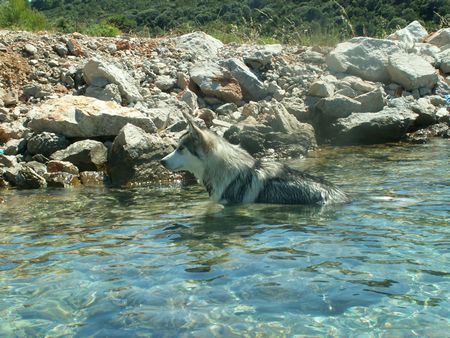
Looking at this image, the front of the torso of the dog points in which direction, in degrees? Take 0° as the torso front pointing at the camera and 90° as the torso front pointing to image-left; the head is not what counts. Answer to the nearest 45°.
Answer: approximately 90°

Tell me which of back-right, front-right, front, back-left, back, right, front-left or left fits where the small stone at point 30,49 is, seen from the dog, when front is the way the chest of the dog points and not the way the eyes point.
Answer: front-right

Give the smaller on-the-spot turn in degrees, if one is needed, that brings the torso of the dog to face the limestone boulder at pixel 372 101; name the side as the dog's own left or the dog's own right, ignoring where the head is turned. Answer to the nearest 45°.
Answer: approximately 135° to the dog's own right

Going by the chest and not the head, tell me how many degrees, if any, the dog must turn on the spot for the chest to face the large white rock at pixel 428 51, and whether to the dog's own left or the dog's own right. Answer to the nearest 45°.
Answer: approximately 135° to the dog's own right

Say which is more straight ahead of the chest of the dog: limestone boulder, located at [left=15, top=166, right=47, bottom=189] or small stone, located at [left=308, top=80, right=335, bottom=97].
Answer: the limestone boulder

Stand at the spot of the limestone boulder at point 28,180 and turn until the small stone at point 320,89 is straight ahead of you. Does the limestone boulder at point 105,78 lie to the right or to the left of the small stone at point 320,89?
left

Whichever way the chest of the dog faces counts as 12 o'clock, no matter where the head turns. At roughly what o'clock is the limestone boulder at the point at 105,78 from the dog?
The limestone boulder is roughly at 2 o'clock from the dog.

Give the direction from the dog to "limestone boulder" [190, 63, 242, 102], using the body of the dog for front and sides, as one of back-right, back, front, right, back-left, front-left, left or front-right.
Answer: right

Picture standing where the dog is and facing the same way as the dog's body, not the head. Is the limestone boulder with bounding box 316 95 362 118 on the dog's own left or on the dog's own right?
on the dog's own right

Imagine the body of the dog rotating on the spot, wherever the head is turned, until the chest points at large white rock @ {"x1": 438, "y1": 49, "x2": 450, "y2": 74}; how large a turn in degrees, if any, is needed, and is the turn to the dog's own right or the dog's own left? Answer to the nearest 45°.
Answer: approximately 135° to the dog's own right

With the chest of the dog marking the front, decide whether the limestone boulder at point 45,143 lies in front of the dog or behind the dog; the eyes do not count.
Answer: in front

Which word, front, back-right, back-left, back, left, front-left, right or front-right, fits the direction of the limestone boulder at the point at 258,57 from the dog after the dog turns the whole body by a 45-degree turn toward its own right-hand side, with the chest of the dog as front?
front-right

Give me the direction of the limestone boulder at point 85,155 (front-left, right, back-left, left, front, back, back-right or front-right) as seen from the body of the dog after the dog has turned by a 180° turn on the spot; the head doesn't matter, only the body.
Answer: back-left
